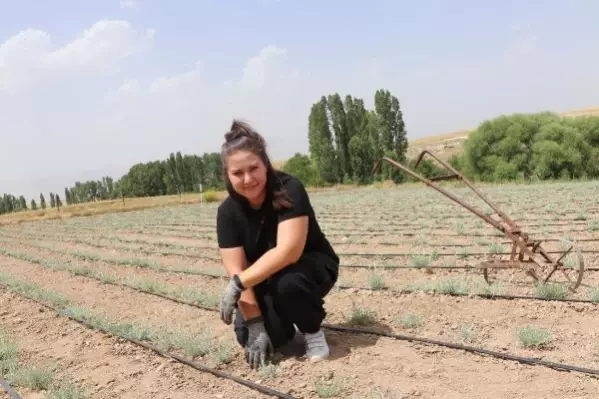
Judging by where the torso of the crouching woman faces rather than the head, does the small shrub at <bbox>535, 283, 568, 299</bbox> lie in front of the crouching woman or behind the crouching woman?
behind

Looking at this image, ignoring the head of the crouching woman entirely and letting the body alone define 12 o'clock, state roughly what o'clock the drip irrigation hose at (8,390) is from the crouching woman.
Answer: The drip irrigation hose is roughly at 2 o'clock from the crouching woman.

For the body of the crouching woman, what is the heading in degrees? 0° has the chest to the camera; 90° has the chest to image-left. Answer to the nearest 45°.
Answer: approximately 45°

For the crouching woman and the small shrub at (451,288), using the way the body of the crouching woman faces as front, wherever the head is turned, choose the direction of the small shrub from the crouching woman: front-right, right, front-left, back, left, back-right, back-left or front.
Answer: back

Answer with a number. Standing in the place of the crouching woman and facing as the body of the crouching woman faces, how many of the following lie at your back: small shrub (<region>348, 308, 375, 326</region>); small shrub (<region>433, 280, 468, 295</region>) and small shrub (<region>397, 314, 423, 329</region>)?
3

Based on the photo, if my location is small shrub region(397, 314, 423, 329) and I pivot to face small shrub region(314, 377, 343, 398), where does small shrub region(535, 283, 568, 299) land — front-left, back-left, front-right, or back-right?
back-left

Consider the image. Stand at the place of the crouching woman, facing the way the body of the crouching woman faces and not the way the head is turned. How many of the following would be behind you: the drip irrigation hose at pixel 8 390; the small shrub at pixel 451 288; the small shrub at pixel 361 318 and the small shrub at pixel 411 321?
3

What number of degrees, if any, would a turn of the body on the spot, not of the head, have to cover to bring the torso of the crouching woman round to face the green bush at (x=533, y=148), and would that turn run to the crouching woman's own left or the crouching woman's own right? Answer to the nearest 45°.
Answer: approximately 180°

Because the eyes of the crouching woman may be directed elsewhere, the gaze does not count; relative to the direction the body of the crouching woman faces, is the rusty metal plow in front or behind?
behind
